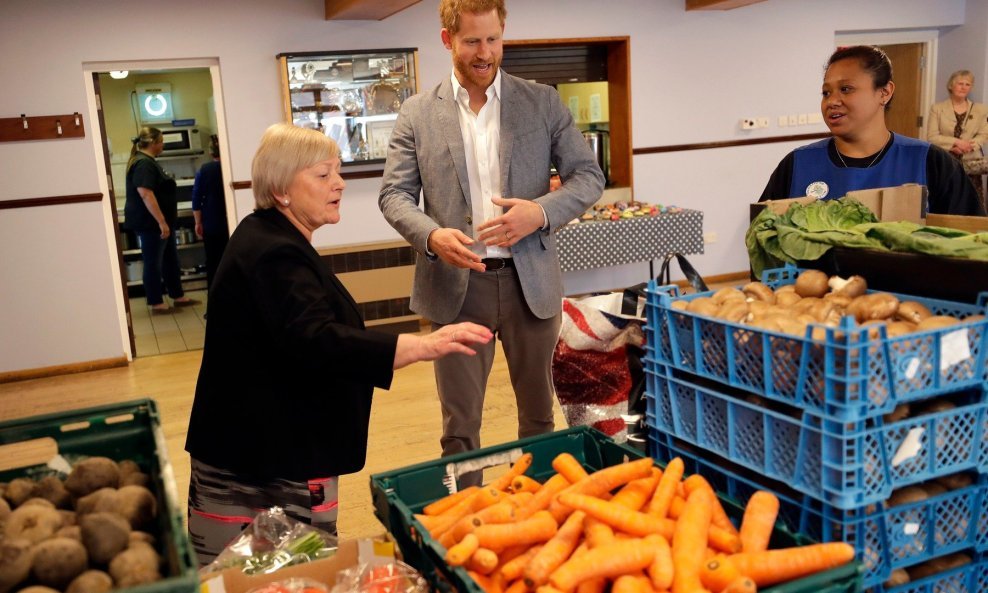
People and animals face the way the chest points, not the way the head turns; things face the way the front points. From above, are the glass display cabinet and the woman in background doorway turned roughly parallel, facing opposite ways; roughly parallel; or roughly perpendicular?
roughly perpendicular

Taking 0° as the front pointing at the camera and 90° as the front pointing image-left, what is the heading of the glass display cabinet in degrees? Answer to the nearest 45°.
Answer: approximately 0°

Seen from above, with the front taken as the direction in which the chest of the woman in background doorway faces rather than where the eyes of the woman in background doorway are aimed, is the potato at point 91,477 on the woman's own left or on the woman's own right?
on the woman's own right

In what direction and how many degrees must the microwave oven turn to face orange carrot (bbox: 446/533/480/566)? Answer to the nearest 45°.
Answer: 0° — it already faces it

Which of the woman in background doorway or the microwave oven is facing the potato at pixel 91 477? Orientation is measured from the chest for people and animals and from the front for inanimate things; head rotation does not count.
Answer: the microwave oven

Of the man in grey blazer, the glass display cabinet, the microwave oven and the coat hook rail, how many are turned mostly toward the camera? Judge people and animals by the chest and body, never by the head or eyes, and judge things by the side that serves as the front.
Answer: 4

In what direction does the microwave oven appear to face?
toward the camera

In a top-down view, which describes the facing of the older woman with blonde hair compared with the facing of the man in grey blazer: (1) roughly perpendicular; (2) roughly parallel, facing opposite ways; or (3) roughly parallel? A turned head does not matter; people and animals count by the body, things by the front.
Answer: roughly perpendicular

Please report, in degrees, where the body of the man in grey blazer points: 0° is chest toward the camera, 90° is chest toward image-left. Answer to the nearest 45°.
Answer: approximately 0°

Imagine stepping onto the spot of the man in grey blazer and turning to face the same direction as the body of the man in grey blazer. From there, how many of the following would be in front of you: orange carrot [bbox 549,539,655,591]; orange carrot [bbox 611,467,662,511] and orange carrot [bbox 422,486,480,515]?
3

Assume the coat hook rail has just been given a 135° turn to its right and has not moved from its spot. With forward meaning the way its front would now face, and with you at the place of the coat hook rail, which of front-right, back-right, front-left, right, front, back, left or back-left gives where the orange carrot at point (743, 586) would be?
back-left

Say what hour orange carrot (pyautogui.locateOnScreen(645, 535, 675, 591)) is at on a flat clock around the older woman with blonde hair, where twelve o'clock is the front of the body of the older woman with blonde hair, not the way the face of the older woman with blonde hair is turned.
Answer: The orange carrot is roughly at 2 o'clock from the older woman with blonde hair.

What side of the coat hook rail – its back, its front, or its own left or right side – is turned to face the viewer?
front

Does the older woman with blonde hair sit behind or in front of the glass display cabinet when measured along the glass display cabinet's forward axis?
in front

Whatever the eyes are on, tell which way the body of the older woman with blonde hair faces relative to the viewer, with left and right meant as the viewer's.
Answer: facing to the right of the viewer

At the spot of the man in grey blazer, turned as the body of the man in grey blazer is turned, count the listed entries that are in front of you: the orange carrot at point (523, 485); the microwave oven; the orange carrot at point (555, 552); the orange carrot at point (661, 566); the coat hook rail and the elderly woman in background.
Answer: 3
